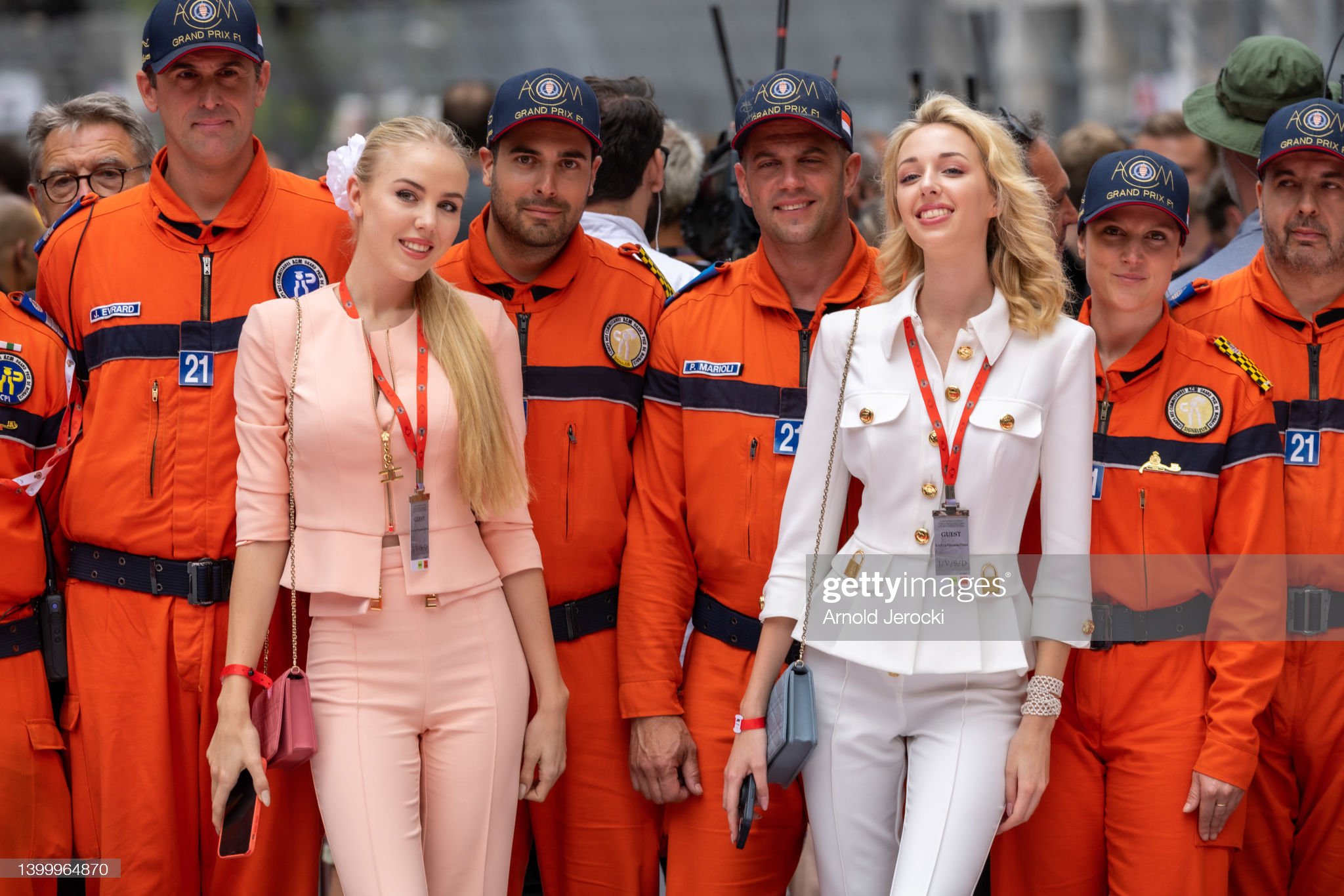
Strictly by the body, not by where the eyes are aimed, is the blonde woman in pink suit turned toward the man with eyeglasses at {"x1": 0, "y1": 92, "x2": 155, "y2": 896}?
no

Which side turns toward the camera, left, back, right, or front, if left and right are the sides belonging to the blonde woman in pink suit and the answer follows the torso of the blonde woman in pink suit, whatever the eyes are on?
front

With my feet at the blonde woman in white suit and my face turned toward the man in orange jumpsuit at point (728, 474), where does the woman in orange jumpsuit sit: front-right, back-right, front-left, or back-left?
back-right

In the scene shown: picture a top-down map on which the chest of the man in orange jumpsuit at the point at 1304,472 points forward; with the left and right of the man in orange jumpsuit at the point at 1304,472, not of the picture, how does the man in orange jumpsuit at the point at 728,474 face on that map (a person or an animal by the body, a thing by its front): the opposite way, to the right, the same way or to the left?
the same way

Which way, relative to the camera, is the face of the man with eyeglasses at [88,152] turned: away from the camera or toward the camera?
toward the camera

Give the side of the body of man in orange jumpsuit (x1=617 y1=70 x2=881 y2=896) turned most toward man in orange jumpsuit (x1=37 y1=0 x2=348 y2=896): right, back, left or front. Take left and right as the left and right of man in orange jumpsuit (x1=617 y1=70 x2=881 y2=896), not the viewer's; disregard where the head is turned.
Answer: right

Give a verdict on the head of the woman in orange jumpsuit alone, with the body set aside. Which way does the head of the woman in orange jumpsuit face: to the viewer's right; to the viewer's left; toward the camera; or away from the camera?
toward the camera

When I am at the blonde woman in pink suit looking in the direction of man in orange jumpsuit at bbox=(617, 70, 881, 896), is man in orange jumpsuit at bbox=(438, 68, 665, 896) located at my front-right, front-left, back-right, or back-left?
front-left

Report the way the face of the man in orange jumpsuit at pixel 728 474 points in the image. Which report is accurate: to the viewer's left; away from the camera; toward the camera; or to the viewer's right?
toward the camera

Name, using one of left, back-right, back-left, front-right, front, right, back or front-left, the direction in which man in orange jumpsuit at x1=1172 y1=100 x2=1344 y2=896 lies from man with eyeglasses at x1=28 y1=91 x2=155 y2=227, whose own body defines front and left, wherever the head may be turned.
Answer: front-left

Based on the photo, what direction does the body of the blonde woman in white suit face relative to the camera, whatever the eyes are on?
toward the camera
